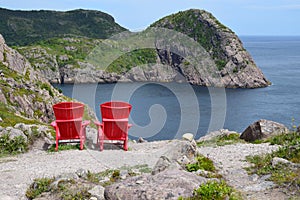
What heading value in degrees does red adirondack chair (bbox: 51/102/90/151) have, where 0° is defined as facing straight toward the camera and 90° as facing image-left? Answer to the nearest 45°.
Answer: approximately 180°

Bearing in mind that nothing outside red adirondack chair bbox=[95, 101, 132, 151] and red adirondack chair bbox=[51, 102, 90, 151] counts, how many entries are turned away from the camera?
2

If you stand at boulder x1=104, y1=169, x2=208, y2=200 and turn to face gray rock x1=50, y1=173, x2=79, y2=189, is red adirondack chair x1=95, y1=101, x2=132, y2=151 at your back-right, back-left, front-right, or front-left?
front-right

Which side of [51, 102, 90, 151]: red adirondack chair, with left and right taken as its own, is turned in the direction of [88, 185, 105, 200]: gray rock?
back

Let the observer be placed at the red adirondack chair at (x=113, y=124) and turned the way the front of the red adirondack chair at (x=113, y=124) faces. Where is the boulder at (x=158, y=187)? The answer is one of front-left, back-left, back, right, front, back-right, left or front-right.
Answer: back

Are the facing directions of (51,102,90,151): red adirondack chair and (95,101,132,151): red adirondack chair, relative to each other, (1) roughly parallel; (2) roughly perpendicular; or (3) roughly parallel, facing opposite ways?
roughly parallel

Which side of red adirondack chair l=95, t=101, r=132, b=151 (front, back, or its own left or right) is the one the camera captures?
back

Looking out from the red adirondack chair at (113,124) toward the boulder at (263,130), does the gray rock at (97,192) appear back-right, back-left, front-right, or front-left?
back-right

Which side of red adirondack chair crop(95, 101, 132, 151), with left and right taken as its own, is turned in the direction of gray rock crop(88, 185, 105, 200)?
back

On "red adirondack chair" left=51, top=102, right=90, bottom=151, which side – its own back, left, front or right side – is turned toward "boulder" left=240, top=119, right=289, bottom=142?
right

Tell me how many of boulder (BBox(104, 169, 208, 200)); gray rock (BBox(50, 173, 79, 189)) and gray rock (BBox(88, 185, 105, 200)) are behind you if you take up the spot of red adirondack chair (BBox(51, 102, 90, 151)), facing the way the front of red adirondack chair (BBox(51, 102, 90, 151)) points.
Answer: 3

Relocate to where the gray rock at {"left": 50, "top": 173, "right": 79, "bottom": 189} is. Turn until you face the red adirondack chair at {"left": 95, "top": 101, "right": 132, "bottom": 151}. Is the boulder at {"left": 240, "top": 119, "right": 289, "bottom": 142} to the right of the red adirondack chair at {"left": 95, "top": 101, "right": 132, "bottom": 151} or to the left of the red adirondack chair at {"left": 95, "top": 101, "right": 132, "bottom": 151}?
right

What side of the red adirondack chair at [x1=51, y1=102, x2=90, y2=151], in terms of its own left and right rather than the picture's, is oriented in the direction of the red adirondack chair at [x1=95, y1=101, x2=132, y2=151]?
right
